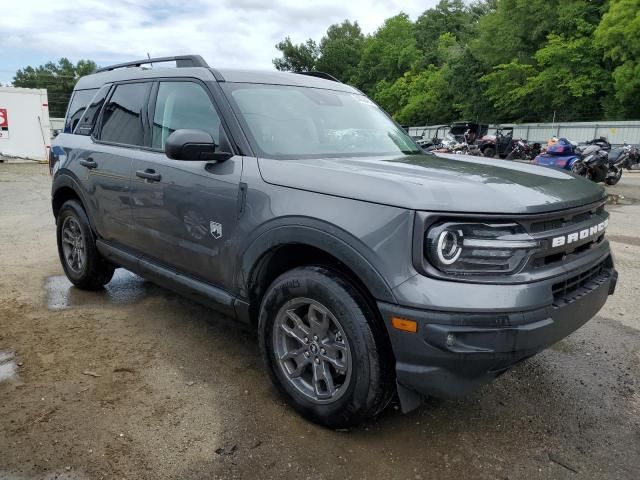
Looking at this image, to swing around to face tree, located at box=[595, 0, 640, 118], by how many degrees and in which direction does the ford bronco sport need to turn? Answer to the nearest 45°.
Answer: approximately 90° to its left

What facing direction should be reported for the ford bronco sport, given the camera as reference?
facing the viewer and to the right of the viewer

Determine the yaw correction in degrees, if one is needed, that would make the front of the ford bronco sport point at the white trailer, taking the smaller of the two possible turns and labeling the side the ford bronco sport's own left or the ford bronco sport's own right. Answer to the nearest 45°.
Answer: approximately 180°

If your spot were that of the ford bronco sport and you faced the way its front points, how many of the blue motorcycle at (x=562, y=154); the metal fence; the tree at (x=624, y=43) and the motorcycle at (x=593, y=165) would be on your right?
0

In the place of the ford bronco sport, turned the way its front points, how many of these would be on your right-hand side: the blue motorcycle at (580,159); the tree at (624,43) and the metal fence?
0

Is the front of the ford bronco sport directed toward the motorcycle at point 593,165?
no

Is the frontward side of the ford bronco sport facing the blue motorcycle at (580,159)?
no

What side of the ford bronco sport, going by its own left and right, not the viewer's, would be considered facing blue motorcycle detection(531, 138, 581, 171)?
left

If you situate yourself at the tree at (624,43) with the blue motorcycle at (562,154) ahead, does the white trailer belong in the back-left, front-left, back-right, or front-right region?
front-right

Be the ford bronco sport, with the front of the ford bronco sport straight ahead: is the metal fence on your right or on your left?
on your left

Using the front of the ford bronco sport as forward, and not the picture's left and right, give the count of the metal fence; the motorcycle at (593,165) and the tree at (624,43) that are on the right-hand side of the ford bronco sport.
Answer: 0

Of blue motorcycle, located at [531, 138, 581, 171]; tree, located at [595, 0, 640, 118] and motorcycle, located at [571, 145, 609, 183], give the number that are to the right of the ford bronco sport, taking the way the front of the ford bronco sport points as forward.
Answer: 0

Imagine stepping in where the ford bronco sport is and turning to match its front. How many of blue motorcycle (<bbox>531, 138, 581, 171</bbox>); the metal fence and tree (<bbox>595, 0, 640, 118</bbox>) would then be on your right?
0
